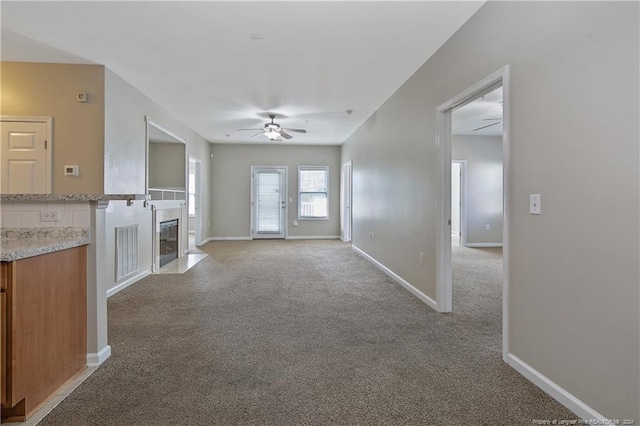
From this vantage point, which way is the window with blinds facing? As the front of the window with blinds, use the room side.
toward the camera

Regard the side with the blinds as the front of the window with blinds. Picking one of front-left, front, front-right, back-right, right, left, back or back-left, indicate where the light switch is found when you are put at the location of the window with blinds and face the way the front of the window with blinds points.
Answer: front

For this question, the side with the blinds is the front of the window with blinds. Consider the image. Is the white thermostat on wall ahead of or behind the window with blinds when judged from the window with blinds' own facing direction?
ahead

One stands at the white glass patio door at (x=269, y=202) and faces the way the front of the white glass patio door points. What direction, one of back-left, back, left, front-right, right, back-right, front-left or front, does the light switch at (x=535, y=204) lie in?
front

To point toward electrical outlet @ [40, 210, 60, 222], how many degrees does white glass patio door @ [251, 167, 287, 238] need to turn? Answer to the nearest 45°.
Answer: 0° — it already faces it

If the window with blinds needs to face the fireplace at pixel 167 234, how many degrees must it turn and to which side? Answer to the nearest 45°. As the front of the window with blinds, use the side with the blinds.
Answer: approximately 45° to its right

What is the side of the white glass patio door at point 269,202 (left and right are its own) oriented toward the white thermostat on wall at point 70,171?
front

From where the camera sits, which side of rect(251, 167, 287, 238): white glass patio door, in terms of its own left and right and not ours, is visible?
front

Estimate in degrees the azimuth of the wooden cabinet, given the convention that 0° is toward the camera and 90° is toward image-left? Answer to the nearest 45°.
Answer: approximately 45°

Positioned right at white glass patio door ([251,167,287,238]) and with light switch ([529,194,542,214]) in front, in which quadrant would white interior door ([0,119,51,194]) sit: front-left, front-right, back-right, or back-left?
front-right

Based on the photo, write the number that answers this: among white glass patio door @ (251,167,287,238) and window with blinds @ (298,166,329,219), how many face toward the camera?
2

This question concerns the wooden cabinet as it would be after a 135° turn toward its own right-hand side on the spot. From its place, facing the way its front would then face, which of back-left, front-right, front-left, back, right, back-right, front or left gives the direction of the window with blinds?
front-right
